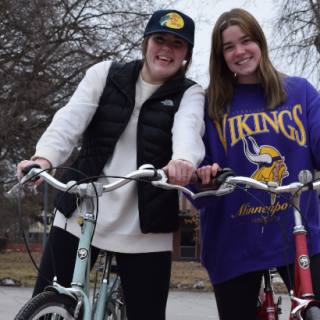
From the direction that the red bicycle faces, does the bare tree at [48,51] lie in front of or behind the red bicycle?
behind

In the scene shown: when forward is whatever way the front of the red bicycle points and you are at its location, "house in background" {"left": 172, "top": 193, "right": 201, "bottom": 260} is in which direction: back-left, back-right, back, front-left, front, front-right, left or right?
back-left

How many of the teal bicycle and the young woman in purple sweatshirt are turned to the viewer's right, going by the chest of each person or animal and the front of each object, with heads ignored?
0

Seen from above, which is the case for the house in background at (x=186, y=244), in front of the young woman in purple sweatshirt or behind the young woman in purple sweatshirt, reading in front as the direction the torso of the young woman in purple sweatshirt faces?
behind

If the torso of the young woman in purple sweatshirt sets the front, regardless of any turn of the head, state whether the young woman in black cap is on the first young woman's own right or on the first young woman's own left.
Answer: on the first young woman's own right

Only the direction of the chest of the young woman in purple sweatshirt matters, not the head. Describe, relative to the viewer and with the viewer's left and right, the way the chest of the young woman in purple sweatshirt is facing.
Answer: facing the viewer

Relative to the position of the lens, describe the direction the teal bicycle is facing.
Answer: facing the viewer and to the left of the viewer

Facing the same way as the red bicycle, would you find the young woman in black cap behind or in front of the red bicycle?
behind

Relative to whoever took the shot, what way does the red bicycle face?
facing the viewer and to the right of the viewer
